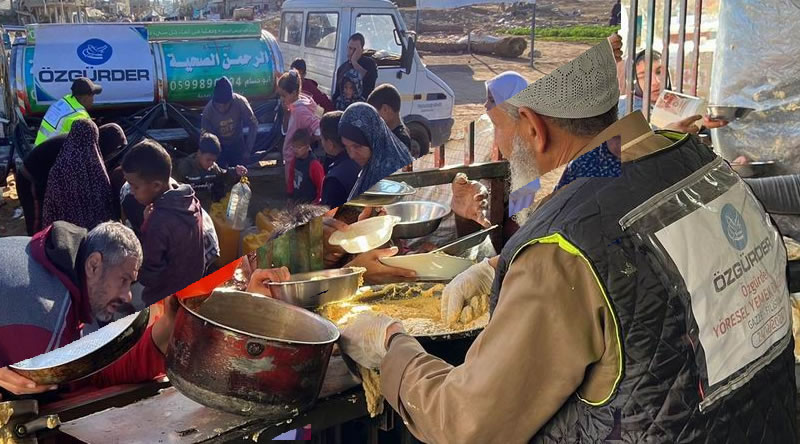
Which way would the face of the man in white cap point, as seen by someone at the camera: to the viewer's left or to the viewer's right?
to the viewer's left

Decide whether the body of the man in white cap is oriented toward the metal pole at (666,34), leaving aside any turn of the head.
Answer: no

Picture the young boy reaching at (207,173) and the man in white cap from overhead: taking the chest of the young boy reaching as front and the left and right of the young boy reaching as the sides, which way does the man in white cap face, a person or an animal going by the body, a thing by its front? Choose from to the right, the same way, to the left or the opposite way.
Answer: the opposite way

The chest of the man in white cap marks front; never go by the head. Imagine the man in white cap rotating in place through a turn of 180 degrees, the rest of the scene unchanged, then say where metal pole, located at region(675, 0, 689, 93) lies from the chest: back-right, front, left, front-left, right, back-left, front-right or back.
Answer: back-left

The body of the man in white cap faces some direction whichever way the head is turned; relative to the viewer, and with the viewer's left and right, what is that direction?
facing away from the viewer and to the left of the viewer

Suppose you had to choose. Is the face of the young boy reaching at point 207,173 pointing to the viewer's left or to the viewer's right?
to the viewer's right
